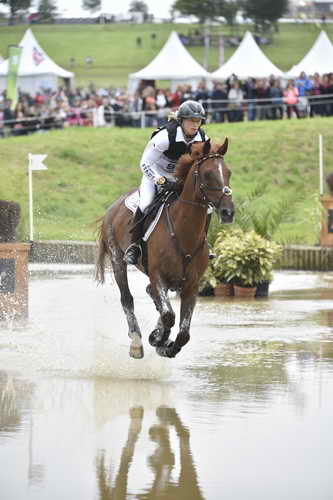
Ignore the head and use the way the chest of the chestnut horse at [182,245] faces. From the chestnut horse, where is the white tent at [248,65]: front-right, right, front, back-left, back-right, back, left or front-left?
back-left

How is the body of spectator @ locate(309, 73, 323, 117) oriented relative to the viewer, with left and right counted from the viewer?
facing the viewer

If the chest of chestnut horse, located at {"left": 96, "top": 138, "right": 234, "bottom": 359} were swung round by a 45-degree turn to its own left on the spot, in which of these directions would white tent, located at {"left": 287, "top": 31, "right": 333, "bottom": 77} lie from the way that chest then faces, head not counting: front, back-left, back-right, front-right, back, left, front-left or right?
left

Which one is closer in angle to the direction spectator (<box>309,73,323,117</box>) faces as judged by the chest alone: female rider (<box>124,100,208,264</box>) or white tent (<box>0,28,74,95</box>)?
the female rider

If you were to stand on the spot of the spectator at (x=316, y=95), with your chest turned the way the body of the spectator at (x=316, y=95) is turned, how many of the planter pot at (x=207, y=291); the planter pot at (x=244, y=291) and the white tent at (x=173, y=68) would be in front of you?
2

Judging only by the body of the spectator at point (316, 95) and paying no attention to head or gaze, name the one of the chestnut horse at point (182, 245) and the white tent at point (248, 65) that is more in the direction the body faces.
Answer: the chestnut horse

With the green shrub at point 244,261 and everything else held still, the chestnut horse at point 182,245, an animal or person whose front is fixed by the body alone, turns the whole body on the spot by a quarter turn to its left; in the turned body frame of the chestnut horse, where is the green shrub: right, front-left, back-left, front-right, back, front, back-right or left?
front-left

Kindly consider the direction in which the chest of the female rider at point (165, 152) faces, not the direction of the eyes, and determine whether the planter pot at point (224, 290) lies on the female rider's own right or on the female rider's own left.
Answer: on the female rider's own left

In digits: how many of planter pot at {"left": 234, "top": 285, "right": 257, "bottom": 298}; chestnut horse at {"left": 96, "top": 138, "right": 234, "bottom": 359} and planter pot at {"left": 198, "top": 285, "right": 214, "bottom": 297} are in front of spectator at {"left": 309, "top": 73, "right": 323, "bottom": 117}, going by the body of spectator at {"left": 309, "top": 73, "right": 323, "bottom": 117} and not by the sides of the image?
3

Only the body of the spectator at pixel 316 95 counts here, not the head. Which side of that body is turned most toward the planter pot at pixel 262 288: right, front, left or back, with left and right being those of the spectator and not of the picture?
front

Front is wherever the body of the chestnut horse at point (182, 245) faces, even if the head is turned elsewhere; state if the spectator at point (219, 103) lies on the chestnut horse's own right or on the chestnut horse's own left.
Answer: on the chestnut horse's own left

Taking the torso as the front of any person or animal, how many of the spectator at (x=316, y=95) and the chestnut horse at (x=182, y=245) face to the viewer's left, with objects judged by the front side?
0

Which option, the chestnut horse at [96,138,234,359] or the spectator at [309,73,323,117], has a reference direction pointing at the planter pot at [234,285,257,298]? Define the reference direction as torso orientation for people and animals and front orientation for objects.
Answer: the spectator

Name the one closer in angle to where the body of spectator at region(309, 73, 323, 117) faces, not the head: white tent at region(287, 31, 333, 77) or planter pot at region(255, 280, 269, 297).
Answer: the planter pot

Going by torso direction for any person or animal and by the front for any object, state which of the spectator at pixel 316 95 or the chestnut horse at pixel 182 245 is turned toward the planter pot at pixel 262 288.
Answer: the spectator
